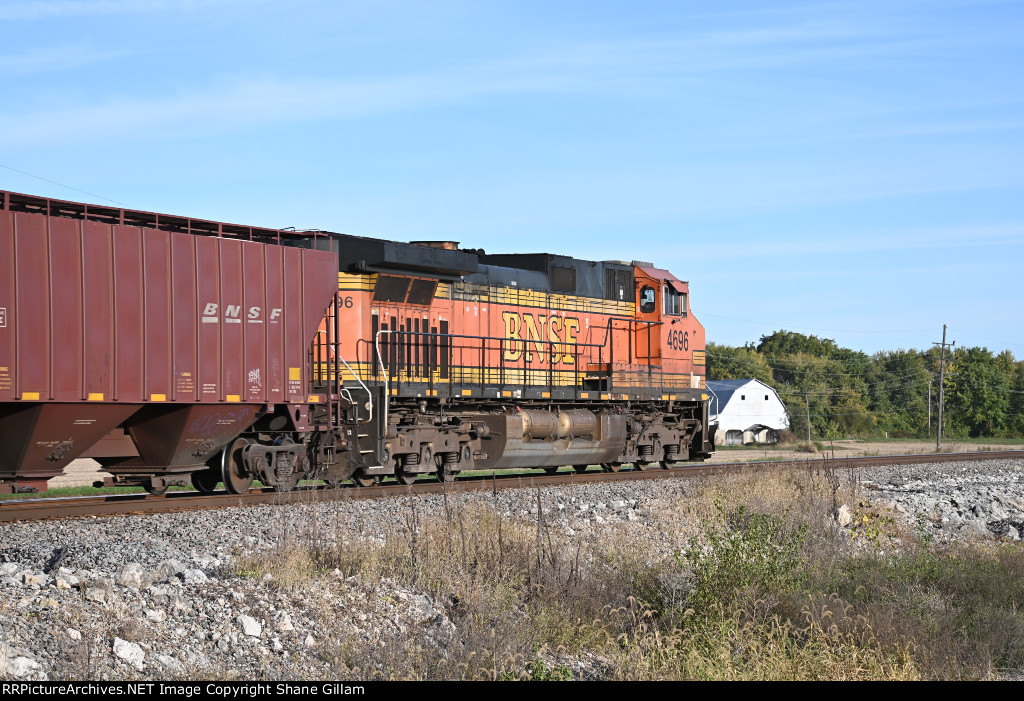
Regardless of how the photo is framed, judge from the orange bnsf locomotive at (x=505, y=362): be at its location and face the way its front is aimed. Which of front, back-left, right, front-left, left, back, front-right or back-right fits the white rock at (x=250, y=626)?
back-right

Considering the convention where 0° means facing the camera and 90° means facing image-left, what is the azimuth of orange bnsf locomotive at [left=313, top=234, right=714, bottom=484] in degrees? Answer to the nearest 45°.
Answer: approximately 225°

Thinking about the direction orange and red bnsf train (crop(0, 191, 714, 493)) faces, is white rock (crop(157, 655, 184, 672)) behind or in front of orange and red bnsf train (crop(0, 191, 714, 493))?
behind

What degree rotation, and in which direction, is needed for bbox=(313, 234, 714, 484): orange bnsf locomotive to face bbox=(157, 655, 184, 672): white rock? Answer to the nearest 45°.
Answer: approximately 135° to its right

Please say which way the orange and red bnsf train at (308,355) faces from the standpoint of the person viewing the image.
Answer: facing away from the viewer and to the right of the viewer

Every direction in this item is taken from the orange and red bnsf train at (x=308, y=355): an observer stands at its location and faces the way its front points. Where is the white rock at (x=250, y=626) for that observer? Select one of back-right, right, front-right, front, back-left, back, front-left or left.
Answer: back-right

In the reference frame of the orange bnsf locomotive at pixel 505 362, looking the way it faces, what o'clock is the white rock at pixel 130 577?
The white rock is roughly at 5 o'clock from the orange bnsf locomotive.

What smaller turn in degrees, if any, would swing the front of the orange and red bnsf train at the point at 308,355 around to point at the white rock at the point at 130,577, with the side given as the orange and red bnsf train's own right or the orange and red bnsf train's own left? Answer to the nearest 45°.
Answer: approximately 135° to the orange and red bnsf train's own right

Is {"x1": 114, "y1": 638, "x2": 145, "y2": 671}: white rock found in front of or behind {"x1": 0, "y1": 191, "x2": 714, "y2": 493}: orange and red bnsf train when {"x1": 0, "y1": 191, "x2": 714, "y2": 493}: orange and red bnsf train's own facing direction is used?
behind
